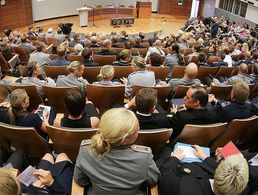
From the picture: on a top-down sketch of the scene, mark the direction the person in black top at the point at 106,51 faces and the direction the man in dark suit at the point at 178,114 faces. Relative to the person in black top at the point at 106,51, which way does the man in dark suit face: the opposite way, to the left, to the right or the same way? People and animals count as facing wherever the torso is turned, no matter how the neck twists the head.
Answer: the same way

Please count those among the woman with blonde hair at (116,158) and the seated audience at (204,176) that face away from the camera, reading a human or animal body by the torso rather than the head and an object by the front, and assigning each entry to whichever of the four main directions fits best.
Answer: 2

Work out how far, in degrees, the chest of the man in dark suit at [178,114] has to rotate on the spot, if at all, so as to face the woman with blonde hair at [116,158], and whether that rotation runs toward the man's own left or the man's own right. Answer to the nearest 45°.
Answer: approximately 180°

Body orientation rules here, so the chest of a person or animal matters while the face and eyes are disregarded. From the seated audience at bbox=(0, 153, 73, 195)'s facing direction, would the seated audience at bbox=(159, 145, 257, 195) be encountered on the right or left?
on their right

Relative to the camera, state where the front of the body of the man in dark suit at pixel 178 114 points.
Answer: away from the camera

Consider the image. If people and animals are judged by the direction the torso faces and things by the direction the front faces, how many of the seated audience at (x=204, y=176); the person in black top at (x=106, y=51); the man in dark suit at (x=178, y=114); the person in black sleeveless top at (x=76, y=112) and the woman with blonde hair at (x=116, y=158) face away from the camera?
5

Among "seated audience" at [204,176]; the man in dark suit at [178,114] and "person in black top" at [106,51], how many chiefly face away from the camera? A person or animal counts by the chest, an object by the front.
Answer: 3

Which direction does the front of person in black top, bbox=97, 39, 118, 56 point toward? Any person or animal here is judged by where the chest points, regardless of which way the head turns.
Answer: away from the camera

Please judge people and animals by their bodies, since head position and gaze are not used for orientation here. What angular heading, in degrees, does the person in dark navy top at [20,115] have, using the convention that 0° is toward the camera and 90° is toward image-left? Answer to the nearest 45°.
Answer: approximately 225°

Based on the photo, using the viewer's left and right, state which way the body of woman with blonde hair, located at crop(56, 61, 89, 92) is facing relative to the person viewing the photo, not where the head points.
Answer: facing away from the viewer and to the right of the viewer

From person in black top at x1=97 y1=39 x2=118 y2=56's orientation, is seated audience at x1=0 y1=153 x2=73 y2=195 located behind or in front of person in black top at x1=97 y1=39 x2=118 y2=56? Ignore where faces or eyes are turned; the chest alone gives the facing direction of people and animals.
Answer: behind

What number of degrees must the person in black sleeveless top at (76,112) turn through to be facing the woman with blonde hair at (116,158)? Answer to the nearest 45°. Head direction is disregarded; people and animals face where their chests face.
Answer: approximately 180°

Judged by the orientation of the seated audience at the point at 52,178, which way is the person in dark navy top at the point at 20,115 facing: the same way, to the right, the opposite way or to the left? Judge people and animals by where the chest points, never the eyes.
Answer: the same way

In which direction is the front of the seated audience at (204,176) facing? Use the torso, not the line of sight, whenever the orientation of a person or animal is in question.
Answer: away from the camera

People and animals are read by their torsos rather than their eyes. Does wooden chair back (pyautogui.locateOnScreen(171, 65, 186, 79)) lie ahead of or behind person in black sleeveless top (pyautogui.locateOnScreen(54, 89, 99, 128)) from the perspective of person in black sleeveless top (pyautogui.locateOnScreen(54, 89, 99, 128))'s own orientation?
ahead

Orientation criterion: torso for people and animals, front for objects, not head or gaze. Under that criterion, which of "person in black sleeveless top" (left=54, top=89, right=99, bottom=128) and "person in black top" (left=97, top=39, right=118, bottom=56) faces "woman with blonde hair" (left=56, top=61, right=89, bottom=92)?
"person in black sleeveless top" (left=54, top=89, right=99, bottom=128)

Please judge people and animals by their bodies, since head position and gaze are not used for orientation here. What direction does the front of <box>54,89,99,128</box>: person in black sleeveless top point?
away from the camera

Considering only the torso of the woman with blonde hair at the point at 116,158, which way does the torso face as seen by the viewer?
away from the camera
